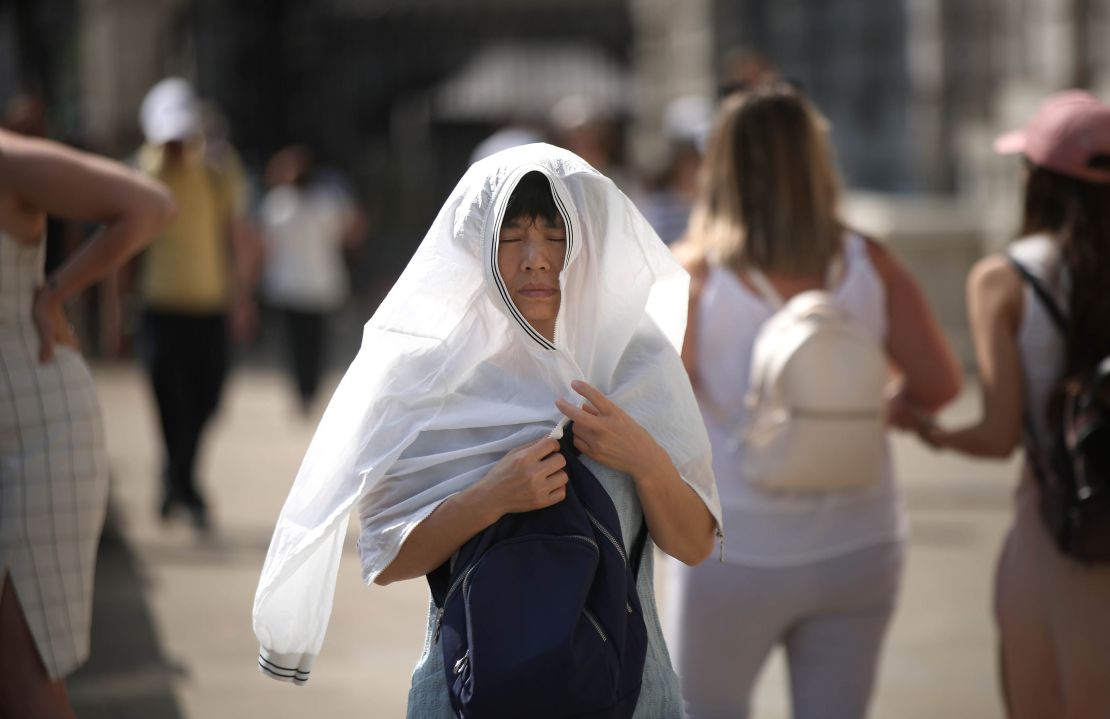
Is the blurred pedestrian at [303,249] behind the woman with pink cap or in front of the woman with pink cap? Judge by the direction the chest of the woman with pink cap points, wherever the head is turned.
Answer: in front

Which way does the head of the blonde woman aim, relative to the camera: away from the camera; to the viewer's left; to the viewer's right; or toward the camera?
away from the camera

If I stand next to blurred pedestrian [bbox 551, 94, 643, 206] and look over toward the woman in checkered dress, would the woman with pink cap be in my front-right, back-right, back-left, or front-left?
front-left

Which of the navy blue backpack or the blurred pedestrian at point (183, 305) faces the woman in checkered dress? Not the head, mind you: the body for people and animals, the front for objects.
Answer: the blurred pedestrian

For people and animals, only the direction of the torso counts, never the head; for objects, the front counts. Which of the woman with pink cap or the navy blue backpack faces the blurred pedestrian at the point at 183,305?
the woman with pink cap

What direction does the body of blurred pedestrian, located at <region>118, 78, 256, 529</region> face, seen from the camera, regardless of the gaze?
toward the camera

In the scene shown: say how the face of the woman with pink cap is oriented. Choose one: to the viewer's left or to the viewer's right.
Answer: to the viewer's left

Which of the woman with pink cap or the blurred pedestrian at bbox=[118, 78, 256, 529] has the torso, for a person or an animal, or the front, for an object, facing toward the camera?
the blurred pedestrian

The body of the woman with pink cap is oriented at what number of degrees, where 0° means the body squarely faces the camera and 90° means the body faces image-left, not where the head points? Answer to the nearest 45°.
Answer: approximately 135°

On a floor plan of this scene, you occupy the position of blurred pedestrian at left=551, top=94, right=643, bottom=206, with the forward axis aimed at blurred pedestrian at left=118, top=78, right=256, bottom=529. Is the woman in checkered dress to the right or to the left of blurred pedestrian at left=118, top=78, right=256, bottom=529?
left

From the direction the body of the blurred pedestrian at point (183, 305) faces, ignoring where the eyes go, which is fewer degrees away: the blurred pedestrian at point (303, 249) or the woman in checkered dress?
the woman in checkered dress

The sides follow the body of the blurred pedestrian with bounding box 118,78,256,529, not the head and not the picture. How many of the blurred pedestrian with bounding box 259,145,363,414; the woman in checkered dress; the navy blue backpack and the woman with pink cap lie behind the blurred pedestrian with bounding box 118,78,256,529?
1

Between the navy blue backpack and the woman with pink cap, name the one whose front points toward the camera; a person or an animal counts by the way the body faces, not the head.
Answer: the navy blue backpack

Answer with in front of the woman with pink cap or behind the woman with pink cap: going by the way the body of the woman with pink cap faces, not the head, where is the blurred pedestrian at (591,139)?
in front

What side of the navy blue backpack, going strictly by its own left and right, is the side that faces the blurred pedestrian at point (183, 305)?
back

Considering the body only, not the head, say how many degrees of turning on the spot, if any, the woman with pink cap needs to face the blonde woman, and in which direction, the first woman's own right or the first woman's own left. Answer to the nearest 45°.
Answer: approximately 45° to the first woman's own left

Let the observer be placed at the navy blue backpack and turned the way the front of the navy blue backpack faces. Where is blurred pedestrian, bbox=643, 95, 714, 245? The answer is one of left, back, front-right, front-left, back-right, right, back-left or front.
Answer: back

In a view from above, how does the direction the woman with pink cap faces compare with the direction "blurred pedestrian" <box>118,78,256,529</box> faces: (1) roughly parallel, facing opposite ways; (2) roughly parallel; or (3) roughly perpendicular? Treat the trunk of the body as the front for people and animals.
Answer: roughly parallel, facing opposite ways

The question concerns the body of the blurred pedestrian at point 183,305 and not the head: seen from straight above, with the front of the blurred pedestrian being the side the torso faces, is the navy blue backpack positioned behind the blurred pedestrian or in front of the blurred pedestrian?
in front
